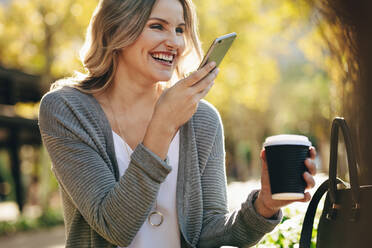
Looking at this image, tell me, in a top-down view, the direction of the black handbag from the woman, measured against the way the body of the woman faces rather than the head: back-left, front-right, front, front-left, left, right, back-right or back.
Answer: front

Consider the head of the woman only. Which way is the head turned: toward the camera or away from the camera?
toward the camera

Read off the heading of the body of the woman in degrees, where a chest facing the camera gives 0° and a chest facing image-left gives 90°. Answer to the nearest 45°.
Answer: approximately 315°
